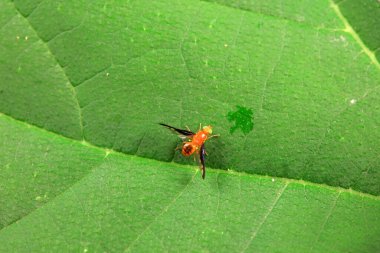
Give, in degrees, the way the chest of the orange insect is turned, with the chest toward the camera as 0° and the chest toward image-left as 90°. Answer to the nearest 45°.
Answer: approximately 225°
